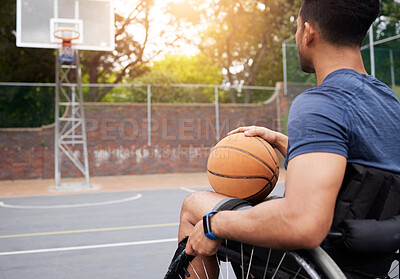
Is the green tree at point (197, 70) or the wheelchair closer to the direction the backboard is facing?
the wheelchair

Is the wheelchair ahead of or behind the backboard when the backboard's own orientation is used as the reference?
ahead

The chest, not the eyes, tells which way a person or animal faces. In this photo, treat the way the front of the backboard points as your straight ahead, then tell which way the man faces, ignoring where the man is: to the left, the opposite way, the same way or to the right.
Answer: the opposite way

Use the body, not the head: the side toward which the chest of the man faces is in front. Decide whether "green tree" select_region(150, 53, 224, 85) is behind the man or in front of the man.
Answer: in front

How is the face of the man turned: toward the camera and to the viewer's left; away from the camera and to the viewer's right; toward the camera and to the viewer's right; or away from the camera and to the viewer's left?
away from the camera and to the viewer's left

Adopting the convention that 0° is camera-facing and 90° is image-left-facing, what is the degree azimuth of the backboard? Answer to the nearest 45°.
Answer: approximately 0°

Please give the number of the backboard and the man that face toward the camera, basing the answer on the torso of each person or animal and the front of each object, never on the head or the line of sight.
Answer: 1

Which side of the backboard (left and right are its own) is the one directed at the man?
front

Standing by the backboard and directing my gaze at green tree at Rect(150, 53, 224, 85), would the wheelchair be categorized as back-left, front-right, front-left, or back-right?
back-right

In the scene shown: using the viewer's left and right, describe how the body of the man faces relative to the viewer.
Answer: facing away from the viewer and to the left of the viewer
